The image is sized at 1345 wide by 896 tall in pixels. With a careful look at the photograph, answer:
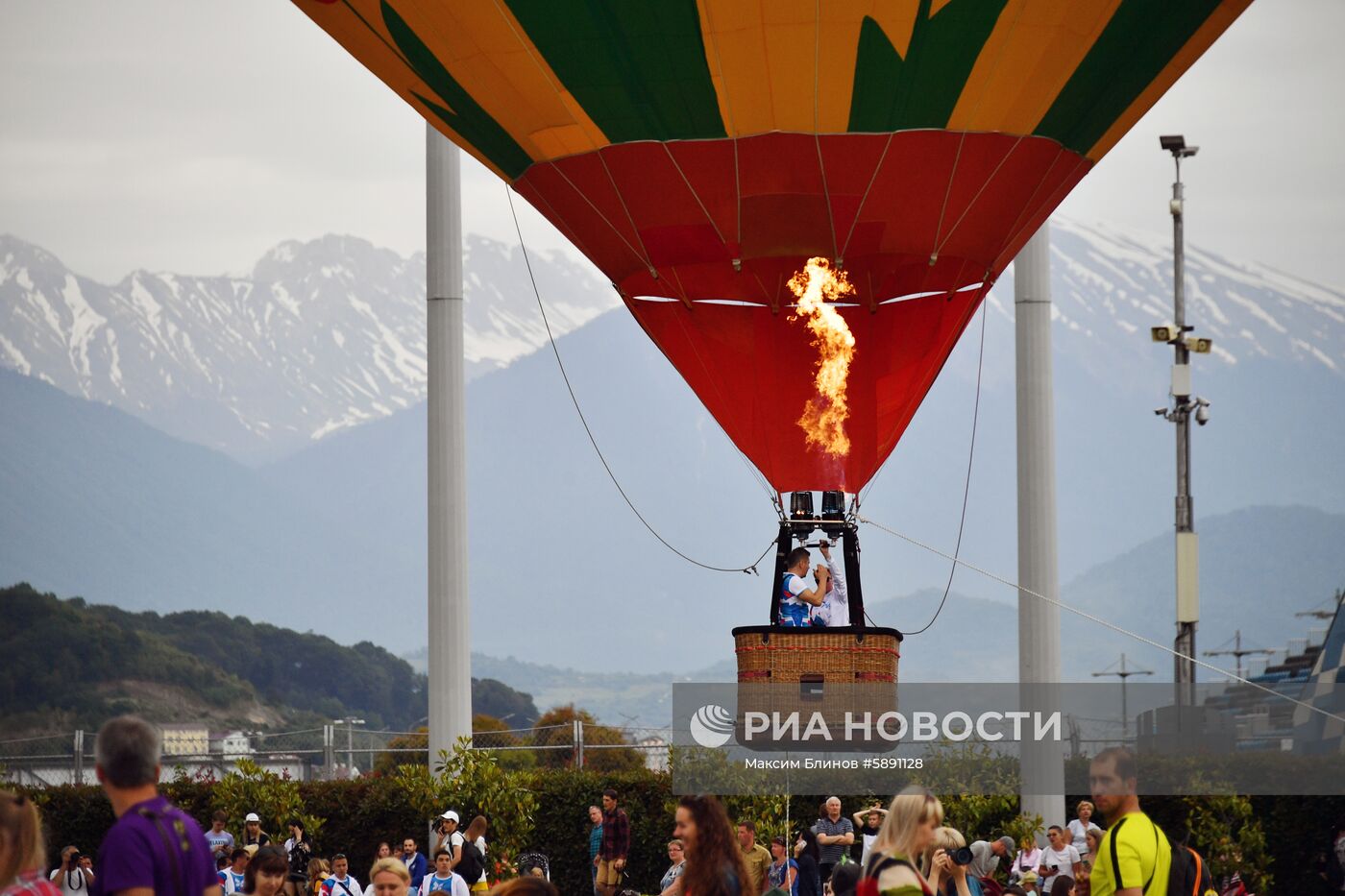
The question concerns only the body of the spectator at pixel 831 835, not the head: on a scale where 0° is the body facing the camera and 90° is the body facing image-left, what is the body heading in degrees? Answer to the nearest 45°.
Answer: approximately 0°

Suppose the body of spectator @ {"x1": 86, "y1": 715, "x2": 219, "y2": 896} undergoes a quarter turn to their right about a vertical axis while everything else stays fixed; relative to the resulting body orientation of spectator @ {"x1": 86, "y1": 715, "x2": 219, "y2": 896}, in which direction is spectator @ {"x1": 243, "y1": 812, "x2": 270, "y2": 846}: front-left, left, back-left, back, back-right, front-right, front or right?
front-left

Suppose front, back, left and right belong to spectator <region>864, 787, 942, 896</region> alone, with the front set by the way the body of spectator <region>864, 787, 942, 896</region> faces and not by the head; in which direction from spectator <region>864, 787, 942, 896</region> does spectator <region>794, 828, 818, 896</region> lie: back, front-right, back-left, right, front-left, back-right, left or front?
left

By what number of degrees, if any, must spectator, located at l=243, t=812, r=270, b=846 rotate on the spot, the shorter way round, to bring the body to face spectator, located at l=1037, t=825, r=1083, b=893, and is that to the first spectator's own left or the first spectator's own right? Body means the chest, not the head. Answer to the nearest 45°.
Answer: approximately 45° to the first spectator's own left

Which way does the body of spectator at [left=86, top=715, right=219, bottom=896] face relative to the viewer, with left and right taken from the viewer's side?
facing away from the viewer and to the left of the viewer

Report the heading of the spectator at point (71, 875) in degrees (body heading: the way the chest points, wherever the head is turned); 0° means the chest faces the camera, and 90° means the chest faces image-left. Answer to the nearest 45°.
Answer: approximately 0°
